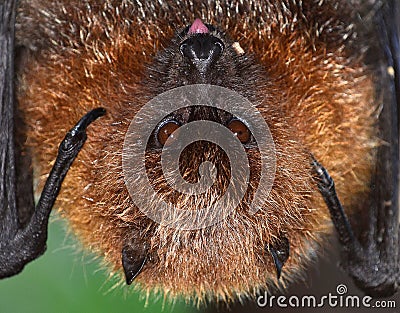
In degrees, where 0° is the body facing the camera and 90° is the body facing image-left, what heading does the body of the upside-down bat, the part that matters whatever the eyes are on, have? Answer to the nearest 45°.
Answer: approximately 0°
